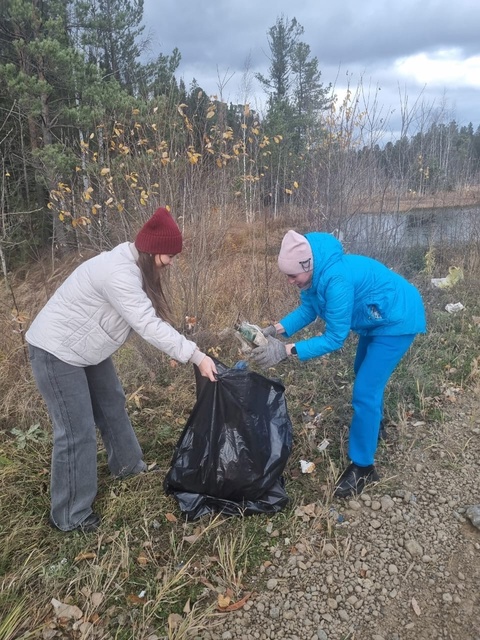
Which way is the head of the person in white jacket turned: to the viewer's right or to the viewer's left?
to the viewer's right

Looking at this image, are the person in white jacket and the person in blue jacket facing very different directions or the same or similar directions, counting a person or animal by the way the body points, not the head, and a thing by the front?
very different directions

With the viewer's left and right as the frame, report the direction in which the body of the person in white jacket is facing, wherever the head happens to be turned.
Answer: facing to the right of the viewer

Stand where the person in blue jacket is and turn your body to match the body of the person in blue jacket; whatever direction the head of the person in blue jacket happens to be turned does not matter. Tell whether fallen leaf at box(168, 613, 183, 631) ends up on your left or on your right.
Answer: on your left

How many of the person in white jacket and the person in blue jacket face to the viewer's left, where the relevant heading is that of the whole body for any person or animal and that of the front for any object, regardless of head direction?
1

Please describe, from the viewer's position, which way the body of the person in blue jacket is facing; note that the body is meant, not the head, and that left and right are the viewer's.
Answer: facing to the left of the viewer
